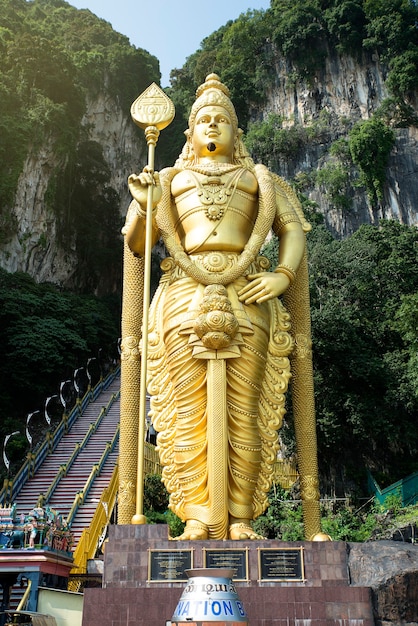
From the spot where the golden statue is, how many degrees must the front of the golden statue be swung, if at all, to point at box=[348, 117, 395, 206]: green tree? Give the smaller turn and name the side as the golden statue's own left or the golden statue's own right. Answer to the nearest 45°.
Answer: approximately 180°

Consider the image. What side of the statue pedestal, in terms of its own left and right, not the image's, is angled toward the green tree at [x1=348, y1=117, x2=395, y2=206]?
back

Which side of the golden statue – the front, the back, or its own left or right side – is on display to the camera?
front
